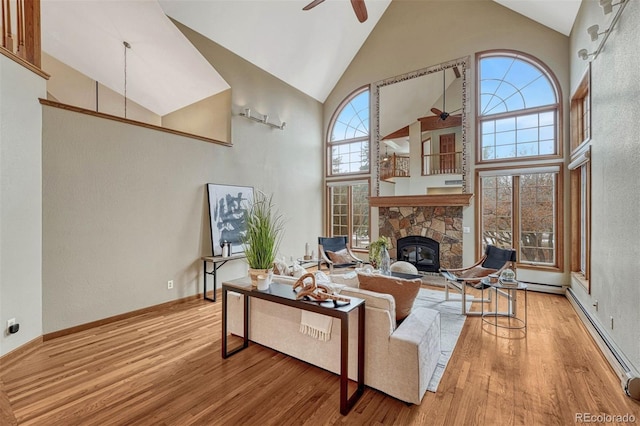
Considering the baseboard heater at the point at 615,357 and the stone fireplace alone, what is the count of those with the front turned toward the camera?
1

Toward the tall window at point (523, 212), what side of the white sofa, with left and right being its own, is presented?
front

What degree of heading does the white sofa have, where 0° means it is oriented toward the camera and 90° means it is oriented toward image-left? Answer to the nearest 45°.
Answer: approximately 225°

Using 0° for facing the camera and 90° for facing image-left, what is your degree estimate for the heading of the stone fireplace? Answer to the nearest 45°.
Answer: approximately 0°

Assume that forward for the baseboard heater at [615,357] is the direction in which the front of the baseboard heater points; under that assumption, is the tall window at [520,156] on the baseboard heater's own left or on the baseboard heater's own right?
on the baseboard heater's own right

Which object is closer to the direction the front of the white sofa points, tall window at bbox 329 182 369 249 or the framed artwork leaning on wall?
the tall window

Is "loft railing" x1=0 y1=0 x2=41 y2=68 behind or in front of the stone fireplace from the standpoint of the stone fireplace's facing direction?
in front

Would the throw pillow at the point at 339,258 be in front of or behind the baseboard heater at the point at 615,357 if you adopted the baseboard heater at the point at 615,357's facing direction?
in front

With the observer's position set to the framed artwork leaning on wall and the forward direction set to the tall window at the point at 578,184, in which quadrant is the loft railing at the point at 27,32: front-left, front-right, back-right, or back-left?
back-right

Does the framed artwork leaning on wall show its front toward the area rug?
yes

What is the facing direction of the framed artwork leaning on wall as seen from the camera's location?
facing the viewer and to the right of the viewer

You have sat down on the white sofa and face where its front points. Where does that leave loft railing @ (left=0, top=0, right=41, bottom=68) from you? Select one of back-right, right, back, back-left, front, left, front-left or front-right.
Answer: back-left

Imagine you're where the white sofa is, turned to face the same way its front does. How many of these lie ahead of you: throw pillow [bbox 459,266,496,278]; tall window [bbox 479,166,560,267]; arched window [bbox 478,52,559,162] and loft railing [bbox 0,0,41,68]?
3

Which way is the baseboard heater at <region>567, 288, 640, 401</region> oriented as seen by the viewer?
to the viewer's left
